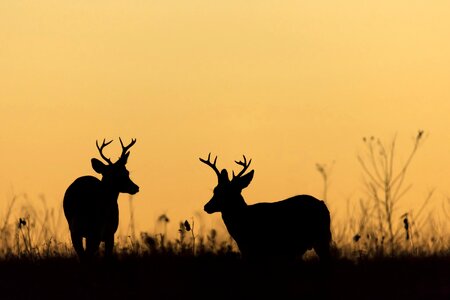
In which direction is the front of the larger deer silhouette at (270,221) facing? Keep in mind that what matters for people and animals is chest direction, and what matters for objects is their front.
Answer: to the viewer's left
